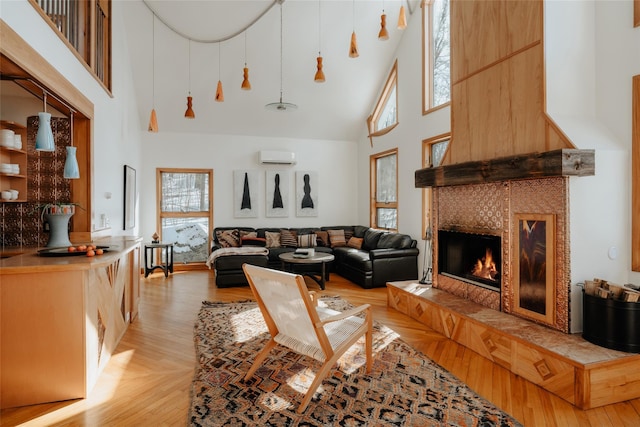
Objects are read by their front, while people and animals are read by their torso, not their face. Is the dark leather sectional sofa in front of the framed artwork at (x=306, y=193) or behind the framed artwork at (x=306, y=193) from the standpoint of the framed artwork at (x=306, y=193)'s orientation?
in front

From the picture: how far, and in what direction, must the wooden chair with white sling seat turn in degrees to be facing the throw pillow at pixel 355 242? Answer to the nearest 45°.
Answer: approximately 45° to its left

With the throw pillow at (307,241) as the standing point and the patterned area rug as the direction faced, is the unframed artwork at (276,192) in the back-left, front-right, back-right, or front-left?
back-right

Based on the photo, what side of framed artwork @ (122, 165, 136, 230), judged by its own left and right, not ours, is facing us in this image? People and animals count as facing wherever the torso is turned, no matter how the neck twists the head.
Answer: right

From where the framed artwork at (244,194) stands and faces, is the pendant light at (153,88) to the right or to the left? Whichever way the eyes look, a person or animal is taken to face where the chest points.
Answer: on its right

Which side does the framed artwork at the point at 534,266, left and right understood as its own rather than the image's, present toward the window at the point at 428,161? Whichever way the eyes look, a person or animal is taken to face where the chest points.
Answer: right

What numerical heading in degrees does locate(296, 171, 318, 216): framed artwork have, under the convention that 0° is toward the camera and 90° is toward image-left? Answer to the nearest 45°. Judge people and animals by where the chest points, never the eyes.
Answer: approximately 0°

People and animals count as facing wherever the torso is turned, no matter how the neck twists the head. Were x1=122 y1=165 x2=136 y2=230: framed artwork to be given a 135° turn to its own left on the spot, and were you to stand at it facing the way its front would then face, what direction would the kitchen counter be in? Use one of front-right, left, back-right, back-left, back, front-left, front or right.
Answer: back-left

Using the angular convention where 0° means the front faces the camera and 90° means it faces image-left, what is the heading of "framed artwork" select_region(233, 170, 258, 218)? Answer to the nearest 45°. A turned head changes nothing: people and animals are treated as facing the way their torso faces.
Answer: approximately 0°
